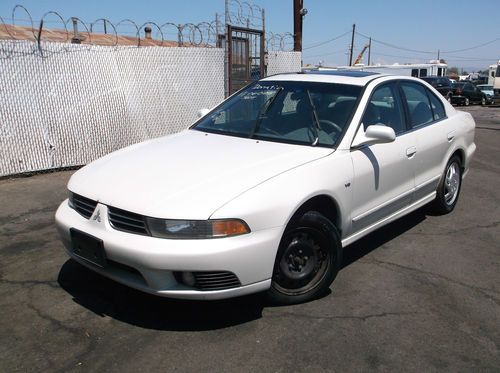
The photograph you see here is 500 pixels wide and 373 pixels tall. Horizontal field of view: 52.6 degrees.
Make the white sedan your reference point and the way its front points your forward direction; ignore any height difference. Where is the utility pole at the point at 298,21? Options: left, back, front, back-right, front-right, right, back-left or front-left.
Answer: back-right

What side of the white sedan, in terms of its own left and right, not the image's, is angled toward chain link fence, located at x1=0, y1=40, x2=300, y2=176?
right

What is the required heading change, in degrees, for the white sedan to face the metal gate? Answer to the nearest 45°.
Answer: approximately 135° to its right

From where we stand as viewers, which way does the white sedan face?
facing the viewer and to the left of the viewer
